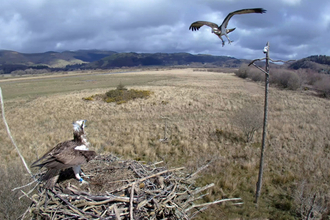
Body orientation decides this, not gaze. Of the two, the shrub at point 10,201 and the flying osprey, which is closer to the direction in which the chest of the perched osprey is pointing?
the flying osprey

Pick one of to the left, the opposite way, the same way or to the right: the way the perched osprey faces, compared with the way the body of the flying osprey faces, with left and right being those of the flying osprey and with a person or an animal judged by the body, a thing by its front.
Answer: the opposite way

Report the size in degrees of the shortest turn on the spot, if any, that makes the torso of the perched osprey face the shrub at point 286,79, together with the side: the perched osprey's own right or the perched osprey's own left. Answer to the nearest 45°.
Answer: approximately 45° to the perched osprey's own left

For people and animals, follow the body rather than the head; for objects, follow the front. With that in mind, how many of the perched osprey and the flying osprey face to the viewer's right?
1

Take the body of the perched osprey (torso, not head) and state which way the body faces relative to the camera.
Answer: to the viewer's right

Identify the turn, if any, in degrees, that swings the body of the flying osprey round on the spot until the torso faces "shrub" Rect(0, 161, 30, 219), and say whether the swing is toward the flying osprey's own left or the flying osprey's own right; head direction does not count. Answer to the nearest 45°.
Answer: approximately 45° to the flying osprey's own right

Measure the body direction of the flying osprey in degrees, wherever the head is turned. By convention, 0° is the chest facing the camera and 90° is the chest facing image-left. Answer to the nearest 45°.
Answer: approximately 45°

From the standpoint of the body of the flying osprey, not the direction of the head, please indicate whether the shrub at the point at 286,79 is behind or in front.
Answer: behind

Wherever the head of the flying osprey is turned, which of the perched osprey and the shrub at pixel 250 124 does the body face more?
the perched osprey
